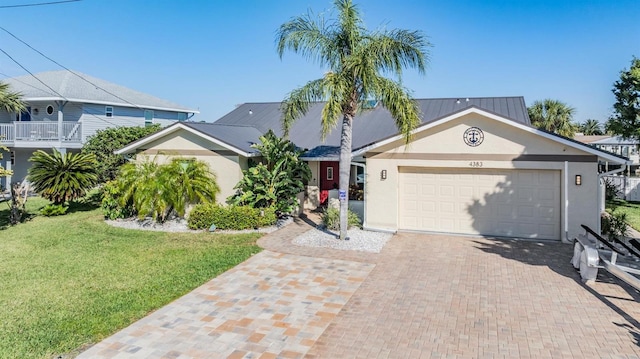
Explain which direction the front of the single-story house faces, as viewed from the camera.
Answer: facing the viewer

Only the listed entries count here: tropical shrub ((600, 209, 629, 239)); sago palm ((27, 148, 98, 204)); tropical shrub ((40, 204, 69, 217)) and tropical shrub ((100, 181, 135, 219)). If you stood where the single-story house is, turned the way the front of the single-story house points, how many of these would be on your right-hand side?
3

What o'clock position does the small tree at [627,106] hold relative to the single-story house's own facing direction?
The small tree is roughly at 8 o'clock from the single-story house.

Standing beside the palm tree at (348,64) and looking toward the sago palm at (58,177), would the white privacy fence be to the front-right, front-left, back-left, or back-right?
back-right

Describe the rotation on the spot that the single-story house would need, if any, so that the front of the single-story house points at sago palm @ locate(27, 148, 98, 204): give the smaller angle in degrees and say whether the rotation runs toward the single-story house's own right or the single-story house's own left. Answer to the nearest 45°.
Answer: approximately 90° to the single-story house's own right

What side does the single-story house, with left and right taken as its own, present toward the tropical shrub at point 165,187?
right

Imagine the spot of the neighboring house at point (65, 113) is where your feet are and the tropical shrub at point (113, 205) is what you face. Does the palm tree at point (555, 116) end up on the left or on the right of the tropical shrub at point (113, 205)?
left

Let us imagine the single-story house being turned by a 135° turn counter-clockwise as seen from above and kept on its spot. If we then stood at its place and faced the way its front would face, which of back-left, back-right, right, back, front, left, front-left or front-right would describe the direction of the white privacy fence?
front

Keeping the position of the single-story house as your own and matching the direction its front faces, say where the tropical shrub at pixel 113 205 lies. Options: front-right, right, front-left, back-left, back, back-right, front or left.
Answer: right

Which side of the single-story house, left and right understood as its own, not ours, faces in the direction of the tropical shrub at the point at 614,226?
left

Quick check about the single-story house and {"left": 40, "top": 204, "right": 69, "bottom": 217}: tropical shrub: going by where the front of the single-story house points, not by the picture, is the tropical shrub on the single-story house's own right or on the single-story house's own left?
on the single-story house's own right

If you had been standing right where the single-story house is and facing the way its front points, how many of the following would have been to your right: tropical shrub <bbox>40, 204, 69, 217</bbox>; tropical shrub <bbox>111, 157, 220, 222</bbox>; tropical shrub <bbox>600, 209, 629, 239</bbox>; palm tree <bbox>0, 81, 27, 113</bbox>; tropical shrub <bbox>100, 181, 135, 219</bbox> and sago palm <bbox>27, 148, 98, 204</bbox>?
5

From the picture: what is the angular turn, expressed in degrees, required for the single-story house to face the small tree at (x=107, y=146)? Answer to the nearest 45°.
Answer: approximately 135° to its right

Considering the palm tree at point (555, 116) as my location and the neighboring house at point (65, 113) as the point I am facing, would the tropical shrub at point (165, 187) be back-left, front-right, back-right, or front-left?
front-left

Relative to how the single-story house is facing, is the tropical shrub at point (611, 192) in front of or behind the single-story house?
behind

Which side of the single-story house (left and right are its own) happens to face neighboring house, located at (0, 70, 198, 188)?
right

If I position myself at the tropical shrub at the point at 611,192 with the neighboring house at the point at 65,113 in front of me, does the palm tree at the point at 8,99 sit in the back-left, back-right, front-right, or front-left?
front-left

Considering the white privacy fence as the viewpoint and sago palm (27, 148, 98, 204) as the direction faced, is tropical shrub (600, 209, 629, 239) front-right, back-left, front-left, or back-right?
front-left
